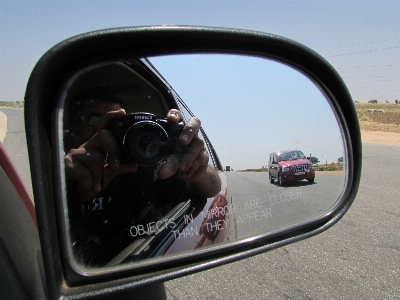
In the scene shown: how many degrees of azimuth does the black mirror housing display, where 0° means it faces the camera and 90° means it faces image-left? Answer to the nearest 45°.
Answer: approximately 0°
